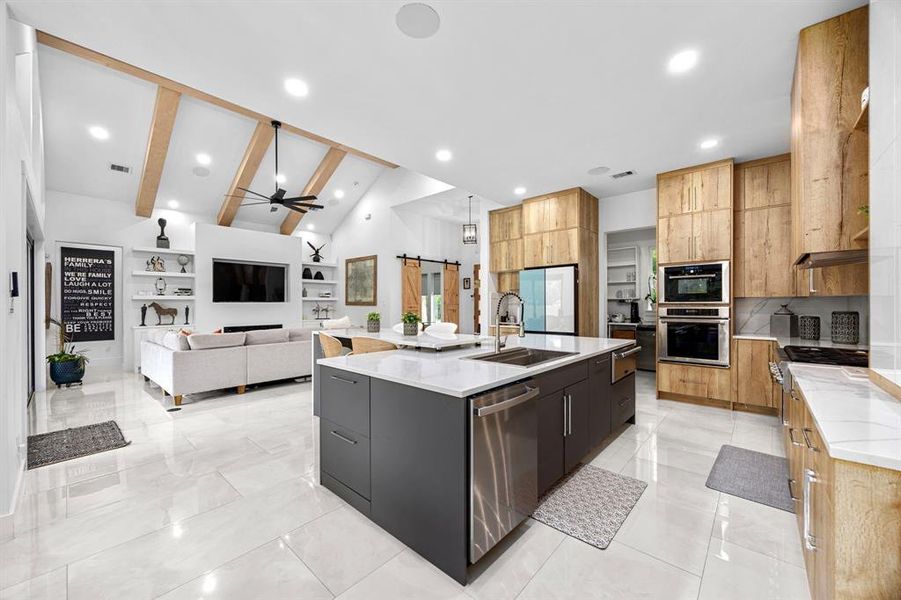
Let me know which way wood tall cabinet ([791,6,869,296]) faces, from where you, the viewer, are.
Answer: facing to the left of the viewer

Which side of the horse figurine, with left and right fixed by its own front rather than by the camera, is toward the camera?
left

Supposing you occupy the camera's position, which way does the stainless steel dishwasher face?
facing the viewer and to the right of the viewer

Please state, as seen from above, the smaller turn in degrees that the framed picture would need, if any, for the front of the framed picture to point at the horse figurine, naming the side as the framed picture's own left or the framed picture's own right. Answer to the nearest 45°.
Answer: approximately 45° to the framed picture's own right

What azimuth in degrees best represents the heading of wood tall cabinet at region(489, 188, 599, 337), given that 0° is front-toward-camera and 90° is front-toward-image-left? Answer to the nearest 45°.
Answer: approximately 45°

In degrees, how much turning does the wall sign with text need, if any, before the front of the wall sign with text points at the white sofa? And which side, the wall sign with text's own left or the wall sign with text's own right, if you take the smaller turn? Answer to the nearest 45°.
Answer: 0° — it already faces it

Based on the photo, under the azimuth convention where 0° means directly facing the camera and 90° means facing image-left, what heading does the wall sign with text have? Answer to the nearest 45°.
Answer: approximately 0°

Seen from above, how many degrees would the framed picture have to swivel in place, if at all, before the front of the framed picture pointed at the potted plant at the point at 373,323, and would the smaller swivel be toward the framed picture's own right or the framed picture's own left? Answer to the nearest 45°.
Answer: approximately 45° to the framed picture's own left

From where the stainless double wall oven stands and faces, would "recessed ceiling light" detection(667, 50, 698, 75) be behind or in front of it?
in front

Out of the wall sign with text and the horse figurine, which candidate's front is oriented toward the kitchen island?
the wall sign with text

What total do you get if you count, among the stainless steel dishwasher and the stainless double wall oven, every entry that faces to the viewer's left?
0

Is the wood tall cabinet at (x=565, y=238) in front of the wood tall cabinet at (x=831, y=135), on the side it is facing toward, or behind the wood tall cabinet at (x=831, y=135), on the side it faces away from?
in front

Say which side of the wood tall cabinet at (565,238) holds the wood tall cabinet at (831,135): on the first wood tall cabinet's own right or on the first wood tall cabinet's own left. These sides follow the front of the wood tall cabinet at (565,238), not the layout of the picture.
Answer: on the first wood tall cabinet's own left

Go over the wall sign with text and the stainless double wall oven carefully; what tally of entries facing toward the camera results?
2

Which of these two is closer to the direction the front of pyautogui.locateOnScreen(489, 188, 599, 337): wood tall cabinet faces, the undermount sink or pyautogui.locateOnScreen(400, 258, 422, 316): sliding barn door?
the undermount sink

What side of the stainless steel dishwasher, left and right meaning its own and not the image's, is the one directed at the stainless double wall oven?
left
